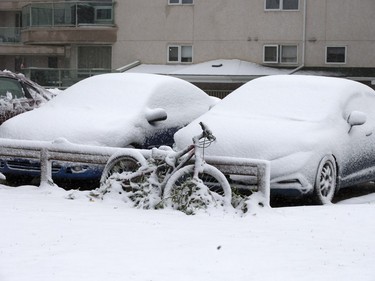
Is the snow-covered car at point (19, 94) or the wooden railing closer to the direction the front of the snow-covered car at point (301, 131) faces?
the wooden railing

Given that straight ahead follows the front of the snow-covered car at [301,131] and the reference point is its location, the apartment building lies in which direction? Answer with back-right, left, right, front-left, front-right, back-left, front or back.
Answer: back-right

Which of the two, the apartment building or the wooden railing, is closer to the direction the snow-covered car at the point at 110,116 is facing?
the wooden railing

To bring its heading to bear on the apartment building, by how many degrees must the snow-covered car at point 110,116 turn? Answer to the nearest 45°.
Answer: approximately 135° to its right

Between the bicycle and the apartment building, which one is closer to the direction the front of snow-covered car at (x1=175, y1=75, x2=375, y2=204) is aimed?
the bicycle

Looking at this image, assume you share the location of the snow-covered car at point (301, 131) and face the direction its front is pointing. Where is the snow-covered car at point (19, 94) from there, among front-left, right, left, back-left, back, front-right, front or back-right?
right

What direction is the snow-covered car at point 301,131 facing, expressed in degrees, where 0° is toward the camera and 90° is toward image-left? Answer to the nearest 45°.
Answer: approximately 45°

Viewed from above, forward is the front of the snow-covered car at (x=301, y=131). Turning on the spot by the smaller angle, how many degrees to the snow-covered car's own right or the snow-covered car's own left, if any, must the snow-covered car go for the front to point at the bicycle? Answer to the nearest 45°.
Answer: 0° — it already faces it
